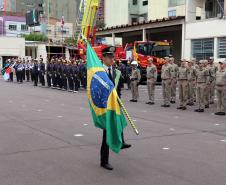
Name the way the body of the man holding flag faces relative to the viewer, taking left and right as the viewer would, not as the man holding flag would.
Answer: facing the viewer and to the right of the viewer
